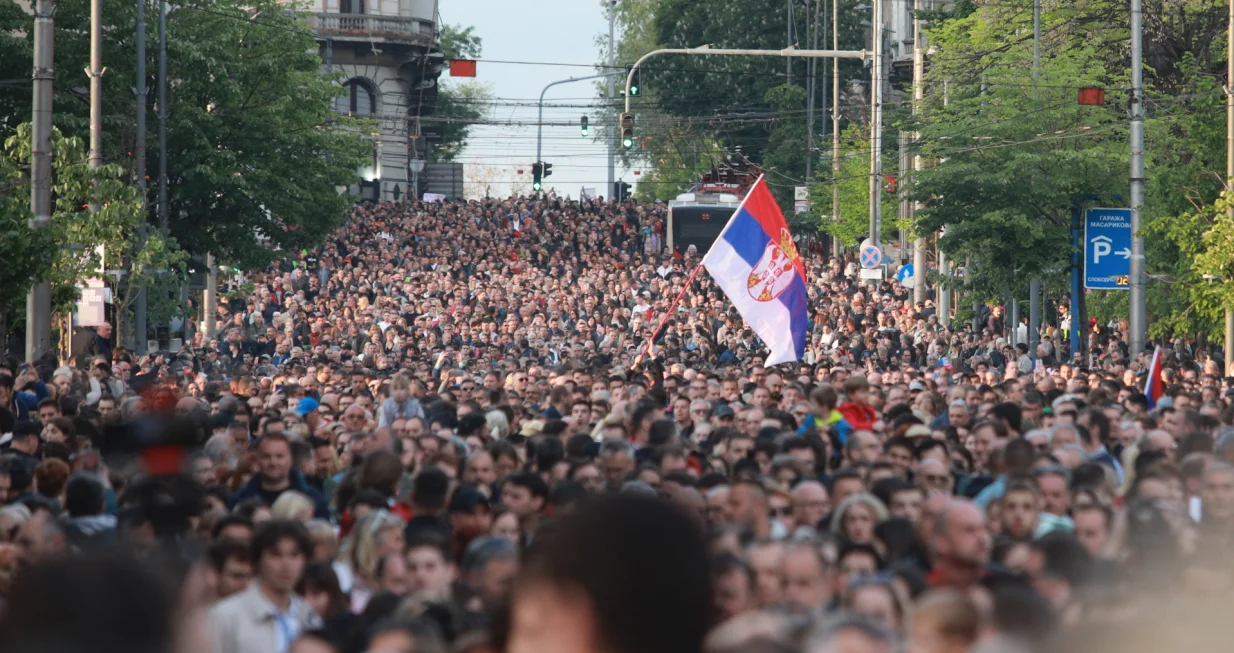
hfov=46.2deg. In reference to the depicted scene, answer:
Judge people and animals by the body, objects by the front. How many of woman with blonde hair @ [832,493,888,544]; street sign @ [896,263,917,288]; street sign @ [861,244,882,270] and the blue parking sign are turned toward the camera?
4

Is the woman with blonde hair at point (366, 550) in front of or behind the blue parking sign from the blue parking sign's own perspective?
in front

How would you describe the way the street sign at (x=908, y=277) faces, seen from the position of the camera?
facing the viewer

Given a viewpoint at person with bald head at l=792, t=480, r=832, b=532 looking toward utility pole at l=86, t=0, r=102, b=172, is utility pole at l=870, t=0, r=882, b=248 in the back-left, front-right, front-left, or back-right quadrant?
front-right

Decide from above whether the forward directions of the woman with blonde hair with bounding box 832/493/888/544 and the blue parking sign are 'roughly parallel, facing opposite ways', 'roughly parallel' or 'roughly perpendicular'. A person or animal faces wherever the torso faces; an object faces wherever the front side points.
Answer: roughly parallel

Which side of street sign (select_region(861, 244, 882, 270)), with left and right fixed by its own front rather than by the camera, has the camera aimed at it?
front

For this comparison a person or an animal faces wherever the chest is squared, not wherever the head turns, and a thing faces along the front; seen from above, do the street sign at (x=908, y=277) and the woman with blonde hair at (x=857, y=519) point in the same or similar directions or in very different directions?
same or similar directions

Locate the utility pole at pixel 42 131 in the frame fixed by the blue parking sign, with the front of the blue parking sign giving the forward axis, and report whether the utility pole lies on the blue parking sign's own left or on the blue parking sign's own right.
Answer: on the blue parking sign's own right

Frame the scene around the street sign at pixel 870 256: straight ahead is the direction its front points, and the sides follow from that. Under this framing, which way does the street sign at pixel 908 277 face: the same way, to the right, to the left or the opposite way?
the same way

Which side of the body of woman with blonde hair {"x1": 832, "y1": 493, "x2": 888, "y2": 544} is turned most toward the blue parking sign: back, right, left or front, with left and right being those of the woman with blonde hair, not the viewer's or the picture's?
back

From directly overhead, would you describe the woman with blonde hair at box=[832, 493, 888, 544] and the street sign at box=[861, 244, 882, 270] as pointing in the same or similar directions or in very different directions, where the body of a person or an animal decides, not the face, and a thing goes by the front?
same or similar directions

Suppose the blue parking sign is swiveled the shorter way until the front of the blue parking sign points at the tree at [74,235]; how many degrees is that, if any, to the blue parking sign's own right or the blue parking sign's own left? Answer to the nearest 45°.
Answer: approximately 90° to the blue parking sign's own right

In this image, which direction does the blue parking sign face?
toward the camera

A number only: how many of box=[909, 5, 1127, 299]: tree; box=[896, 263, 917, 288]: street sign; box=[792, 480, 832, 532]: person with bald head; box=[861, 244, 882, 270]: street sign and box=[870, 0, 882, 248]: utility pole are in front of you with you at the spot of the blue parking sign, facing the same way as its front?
1

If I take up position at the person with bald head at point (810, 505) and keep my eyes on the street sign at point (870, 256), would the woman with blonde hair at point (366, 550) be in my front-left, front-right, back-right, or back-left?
back-left

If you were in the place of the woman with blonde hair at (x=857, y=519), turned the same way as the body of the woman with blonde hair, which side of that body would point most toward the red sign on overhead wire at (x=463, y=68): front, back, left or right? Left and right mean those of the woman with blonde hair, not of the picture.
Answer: back
